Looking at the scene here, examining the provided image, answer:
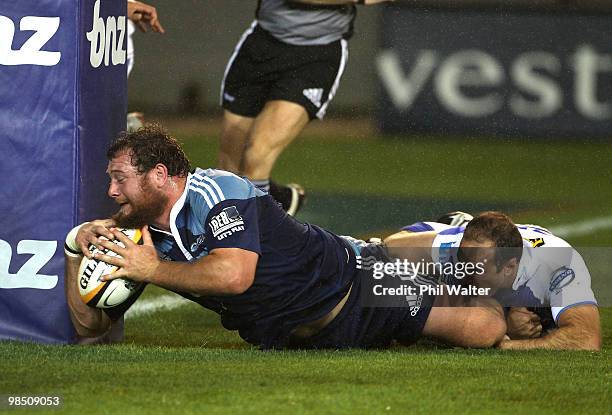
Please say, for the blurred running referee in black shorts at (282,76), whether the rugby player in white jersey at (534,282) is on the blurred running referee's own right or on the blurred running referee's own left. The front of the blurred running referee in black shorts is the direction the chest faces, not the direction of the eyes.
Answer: on the blurred running referee's own left

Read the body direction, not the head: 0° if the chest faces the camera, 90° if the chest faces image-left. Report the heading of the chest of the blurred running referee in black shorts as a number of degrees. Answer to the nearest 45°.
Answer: approximately 45°
